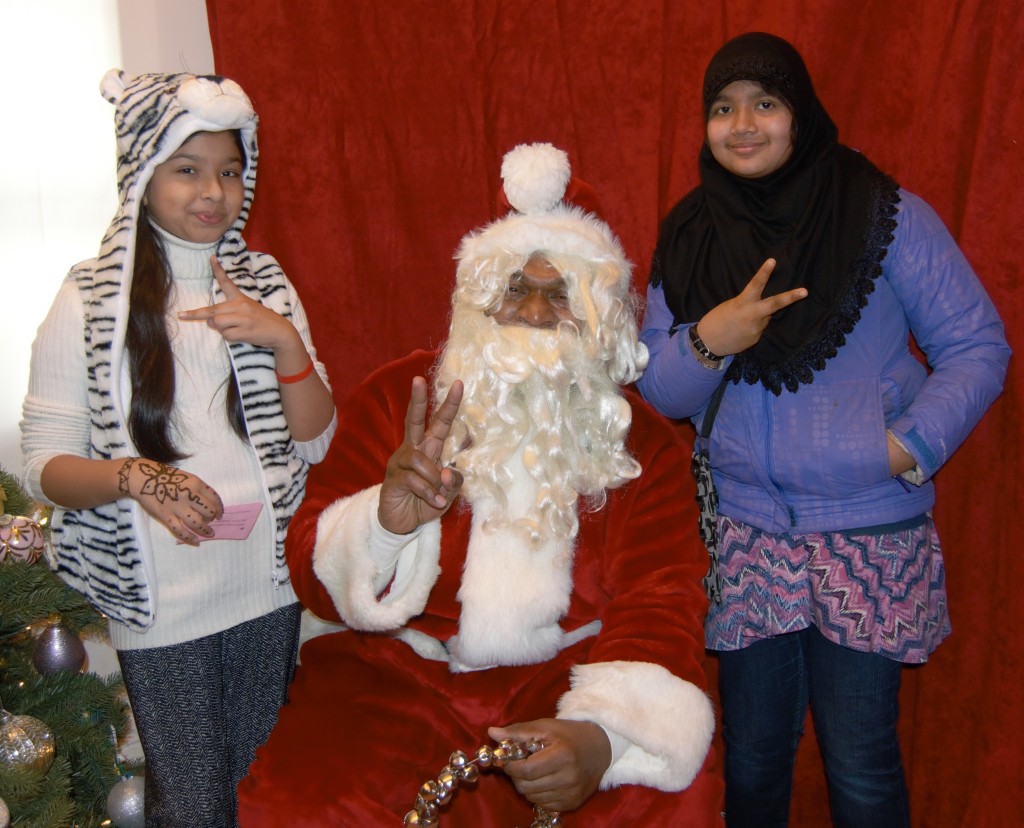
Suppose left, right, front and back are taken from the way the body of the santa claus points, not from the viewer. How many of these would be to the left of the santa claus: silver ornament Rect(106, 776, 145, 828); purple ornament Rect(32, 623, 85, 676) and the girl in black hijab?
1

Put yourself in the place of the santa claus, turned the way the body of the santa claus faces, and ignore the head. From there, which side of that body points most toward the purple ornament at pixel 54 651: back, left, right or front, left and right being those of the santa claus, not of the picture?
right

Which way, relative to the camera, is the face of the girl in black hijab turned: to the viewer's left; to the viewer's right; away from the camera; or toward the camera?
toward the camera

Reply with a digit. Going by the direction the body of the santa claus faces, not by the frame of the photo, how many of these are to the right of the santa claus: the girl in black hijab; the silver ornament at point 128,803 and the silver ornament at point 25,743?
2

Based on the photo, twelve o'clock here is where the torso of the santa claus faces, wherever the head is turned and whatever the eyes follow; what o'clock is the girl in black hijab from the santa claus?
The girl in black hijab is roughly at 9 o'clock from the santa claus.

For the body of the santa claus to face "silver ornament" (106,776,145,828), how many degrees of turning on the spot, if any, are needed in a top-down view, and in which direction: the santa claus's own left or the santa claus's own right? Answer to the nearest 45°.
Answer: approximately 90° to the santa claus's own right

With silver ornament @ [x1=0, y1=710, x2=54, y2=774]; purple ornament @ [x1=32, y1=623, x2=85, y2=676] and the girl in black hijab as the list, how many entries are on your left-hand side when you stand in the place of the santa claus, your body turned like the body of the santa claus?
1

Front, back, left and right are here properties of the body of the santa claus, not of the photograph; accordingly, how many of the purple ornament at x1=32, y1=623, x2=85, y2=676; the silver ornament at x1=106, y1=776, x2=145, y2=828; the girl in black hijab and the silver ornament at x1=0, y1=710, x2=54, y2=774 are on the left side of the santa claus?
1

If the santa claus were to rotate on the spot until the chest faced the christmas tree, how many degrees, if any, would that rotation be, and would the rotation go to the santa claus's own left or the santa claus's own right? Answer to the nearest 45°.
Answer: approximately 90° to the santa claus's own right

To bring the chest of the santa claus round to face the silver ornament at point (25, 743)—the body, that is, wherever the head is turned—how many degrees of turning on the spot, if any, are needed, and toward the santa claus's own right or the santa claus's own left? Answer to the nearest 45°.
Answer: approximately 90° to the santa claus's own right

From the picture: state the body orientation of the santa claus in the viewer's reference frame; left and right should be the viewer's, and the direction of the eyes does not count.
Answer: facing the viewer
